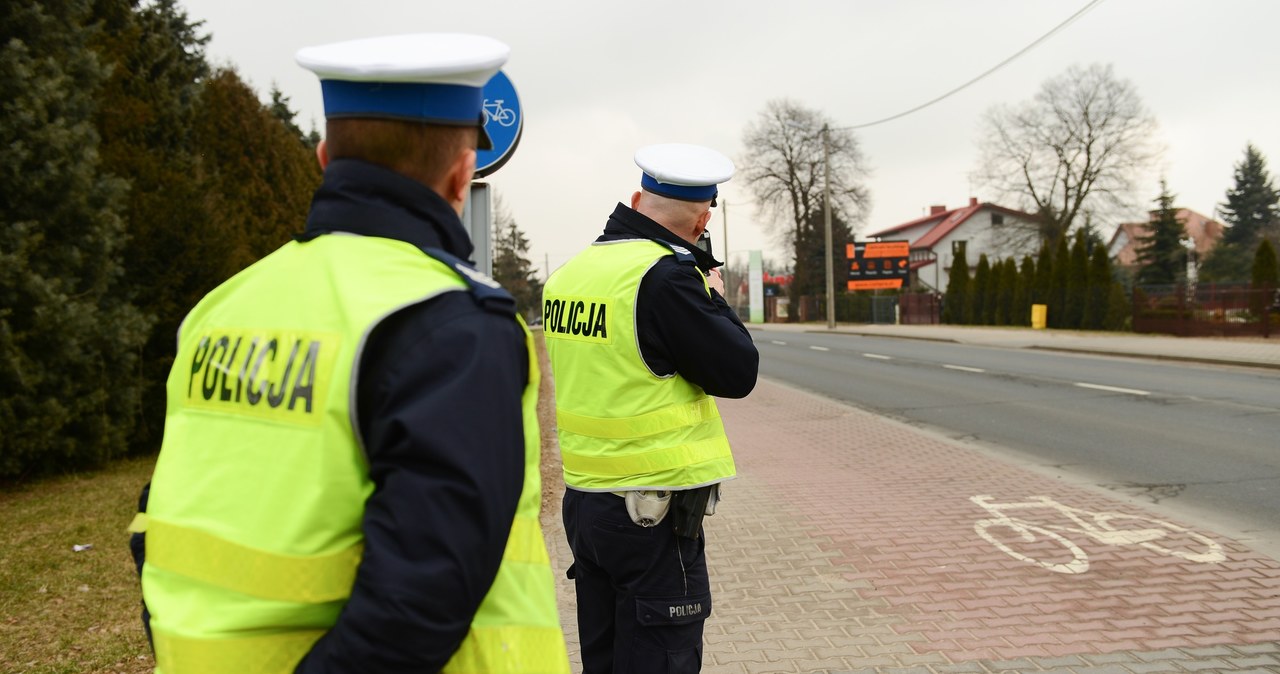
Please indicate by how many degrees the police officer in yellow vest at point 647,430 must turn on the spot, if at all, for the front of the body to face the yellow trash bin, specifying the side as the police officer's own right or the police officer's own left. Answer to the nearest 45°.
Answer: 0° — they already face it

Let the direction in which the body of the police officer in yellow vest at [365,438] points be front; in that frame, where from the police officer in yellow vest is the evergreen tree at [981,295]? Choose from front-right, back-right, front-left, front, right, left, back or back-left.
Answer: front

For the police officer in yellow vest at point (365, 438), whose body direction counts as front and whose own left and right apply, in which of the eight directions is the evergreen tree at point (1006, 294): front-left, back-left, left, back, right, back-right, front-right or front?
front

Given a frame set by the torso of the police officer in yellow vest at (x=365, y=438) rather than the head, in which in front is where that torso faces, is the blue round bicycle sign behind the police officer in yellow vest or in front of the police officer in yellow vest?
in front

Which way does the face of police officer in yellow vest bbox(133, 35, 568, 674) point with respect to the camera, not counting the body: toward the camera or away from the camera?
away from the camera

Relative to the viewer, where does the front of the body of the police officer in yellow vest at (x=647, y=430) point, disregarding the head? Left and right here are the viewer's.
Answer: facing away from the viewer and to the right of the viewer

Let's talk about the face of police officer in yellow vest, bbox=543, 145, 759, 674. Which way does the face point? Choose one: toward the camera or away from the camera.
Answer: away from the camera

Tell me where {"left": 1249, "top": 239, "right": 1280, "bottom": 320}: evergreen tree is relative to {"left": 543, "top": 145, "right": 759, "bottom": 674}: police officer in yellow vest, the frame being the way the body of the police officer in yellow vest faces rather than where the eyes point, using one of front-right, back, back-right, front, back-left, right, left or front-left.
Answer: front

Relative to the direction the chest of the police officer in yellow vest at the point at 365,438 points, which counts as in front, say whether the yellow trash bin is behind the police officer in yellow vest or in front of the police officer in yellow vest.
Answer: in front

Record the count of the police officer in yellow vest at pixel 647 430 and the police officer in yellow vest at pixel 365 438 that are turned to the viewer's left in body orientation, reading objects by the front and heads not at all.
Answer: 0

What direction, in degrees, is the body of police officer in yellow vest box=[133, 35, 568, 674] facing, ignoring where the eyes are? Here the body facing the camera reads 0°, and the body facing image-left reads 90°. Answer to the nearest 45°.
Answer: approximately 225°
